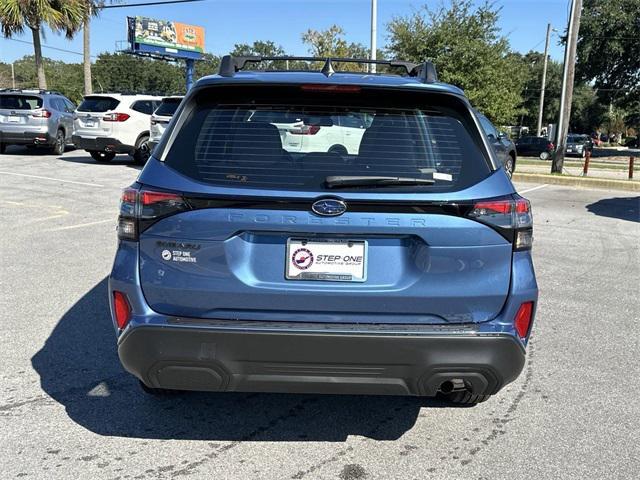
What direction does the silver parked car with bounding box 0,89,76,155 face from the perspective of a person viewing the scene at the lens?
facing away from the viewer and to the right of the viewer

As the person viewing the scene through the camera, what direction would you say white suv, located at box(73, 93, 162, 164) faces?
facing away from the viewer and to the right of the viewer

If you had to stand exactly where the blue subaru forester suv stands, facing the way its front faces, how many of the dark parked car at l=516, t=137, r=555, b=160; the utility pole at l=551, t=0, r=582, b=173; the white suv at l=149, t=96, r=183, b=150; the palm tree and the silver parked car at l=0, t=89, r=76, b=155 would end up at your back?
0

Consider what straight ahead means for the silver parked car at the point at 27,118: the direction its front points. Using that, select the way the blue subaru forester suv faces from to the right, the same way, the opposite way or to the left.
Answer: the same way

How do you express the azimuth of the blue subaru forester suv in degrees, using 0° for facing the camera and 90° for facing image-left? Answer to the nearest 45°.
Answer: approximately 180°

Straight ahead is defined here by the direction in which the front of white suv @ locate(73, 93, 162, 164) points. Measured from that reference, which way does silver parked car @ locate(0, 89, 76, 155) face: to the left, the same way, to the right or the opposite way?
the same way

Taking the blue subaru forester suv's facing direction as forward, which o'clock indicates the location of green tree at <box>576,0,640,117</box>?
The green tree is roughly at 1 o'clock from the blue subaru forester suv.

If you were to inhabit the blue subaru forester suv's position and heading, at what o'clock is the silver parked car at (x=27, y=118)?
The silver parked car is roughly at 11 o'clock from the blue subaru forester suv.

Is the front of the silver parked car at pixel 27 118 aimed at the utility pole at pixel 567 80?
no

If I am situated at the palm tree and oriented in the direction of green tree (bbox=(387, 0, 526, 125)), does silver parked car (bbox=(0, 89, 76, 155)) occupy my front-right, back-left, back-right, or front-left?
front-right

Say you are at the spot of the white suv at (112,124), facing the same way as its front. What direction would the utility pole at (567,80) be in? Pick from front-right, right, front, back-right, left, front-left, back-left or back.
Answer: front-right

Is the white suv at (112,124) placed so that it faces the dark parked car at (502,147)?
no

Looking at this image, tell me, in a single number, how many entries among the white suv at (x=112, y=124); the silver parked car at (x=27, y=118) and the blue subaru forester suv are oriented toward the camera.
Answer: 0

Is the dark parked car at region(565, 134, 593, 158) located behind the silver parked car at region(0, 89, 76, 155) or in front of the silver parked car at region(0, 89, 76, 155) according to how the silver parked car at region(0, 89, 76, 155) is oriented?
in front

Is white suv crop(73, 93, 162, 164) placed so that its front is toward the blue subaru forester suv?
no

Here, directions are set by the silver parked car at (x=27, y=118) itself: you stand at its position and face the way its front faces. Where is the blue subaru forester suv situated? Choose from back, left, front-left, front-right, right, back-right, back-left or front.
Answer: back-right

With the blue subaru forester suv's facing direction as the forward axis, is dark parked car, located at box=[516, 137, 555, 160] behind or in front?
in front

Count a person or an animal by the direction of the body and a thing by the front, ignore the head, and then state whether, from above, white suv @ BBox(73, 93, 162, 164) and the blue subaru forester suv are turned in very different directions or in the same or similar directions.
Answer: same or similar directions
